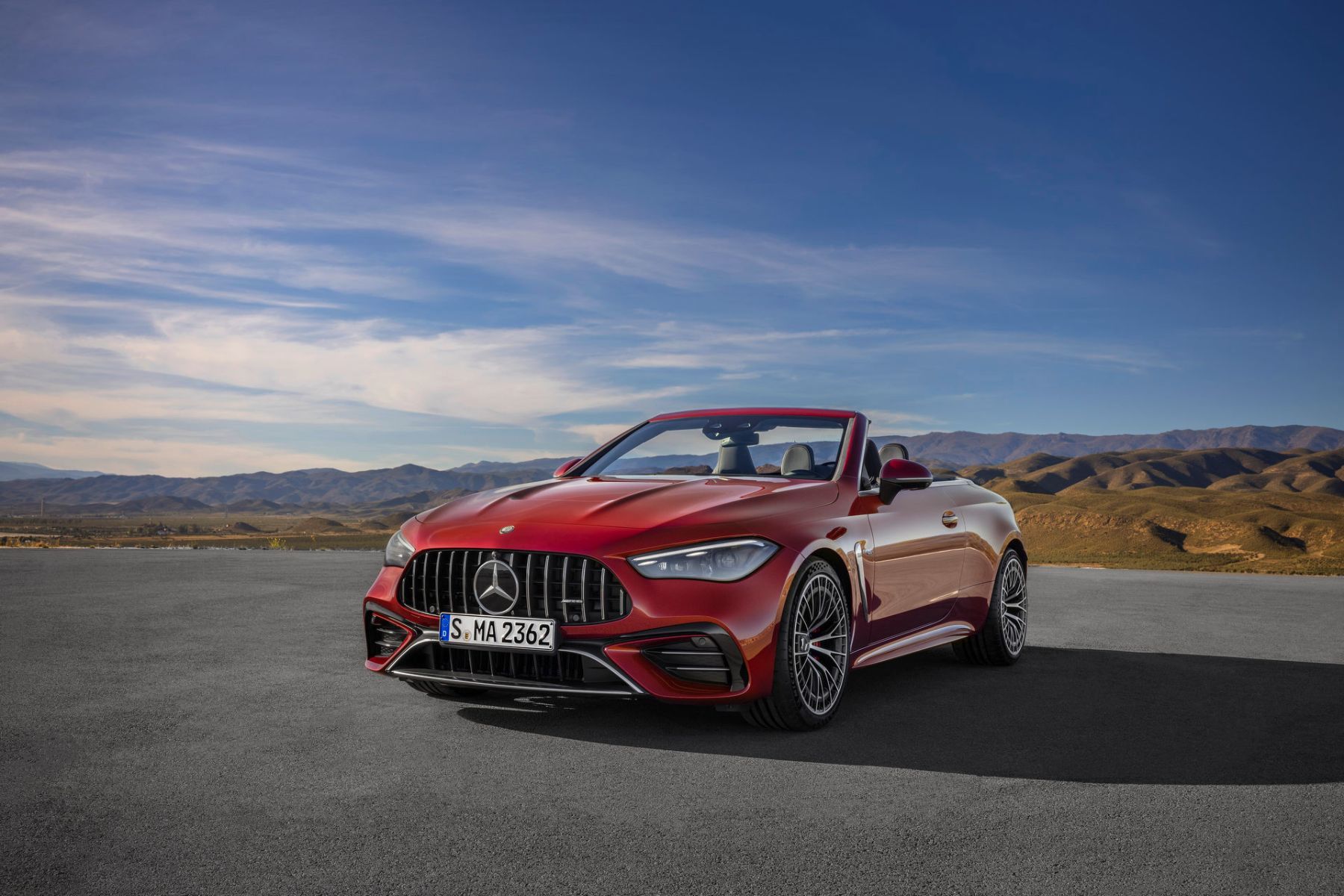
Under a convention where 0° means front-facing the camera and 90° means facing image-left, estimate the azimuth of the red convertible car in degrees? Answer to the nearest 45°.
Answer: approximately 45°
